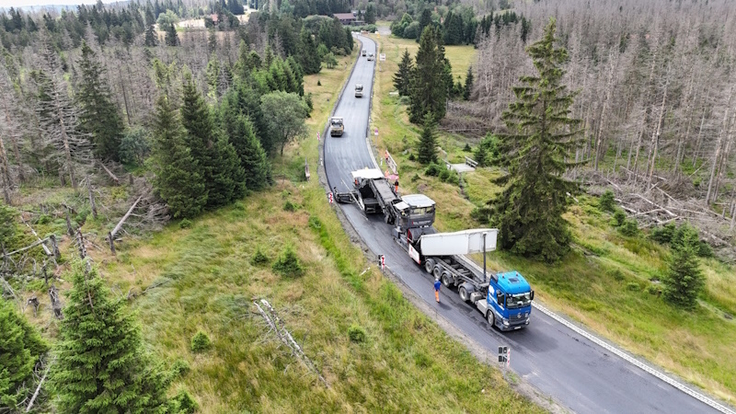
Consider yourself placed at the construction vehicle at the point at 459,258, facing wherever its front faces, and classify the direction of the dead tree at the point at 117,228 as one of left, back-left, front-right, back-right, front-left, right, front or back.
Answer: back-right

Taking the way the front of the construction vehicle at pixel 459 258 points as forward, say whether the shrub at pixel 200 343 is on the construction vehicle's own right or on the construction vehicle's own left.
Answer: on the construction vehicle's own right

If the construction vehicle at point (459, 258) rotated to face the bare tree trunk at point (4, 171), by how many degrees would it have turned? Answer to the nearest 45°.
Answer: approximately 135° to its right

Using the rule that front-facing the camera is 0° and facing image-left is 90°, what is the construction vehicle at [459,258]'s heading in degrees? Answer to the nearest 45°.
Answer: approximately 315°

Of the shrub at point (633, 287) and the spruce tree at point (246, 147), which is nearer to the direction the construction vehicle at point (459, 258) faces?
the shrub

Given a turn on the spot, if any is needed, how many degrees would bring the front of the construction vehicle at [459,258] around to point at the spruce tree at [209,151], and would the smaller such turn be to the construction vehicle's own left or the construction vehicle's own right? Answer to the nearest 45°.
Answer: approximately 180°

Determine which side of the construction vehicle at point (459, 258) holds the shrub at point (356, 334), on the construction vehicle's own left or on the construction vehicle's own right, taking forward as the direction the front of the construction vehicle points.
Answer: on the construction vehicle's own right

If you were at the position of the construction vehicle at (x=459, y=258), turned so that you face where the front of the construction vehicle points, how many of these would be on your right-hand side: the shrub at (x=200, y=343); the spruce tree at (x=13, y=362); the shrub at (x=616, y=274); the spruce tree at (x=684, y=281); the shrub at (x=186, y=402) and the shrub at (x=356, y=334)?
4

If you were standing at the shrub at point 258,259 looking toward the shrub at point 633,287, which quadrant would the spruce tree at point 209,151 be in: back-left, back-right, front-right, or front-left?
back-left

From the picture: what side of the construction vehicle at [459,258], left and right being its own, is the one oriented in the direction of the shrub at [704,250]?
left
